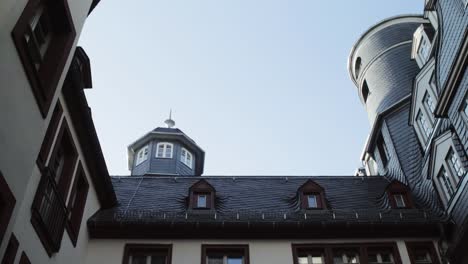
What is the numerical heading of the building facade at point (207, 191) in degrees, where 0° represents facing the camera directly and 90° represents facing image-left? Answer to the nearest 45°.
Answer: approximately 0°
